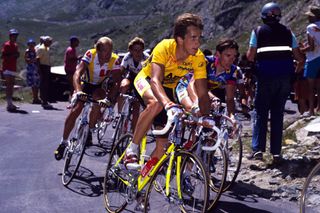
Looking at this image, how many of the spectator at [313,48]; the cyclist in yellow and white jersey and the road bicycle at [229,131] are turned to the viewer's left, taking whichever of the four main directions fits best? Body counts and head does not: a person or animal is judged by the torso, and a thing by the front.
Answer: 1

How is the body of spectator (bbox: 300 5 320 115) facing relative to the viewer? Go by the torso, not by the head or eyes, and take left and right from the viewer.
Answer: facing to the left of the viewer

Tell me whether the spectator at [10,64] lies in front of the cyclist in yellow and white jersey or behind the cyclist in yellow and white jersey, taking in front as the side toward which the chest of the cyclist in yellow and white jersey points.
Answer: behind

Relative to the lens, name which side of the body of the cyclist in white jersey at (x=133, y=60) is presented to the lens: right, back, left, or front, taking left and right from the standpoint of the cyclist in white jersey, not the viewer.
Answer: front

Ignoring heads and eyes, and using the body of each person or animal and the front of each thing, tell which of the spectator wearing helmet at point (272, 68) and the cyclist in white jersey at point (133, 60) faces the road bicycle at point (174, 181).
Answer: the cyclist in white jersey

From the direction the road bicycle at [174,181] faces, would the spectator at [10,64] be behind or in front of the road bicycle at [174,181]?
behind

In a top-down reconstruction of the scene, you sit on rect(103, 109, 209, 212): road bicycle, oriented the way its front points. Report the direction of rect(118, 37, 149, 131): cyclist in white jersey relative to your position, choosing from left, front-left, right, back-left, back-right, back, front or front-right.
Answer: back-left

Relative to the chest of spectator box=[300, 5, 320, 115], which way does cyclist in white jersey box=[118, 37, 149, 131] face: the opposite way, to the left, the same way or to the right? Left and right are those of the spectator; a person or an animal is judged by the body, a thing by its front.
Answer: to the left

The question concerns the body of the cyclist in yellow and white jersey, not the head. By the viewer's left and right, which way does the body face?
facing the viewer
